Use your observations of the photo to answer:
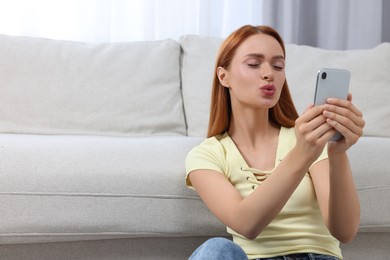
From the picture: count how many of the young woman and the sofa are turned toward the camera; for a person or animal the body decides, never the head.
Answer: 2

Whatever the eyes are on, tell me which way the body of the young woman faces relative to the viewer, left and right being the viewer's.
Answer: facing the viewer

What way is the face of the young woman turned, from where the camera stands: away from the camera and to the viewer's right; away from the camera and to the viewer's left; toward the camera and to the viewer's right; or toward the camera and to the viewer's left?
toward the camera and to the viewer's right
